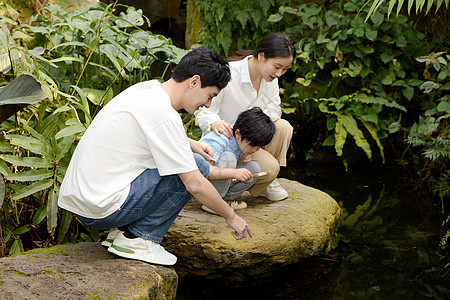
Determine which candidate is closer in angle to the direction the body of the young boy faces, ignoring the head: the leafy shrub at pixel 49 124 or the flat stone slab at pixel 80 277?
the flat stone slab

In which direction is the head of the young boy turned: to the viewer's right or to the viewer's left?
to the viewer's right

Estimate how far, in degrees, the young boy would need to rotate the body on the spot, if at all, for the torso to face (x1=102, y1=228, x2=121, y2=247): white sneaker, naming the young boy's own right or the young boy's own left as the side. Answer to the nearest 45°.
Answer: approximately 90° to the young boy's own right

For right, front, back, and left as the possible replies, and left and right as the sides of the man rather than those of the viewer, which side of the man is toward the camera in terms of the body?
right

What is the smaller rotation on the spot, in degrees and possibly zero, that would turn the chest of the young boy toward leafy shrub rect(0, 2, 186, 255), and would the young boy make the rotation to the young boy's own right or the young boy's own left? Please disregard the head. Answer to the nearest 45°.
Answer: approximately 135° to the young boy's own right

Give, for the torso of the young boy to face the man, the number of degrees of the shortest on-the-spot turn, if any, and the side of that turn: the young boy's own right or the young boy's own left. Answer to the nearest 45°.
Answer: approximately 90° to the young boy's own right

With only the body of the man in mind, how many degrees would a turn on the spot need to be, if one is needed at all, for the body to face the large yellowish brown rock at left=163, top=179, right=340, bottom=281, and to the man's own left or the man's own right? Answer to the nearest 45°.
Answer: approximately 45° to the man's own left

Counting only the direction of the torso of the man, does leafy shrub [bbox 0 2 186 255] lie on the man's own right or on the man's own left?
on the man's own left

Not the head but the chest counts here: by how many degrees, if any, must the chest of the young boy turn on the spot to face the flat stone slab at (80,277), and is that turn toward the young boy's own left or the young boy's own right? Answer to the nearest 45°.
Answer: approximately 90° to the young boy's own right

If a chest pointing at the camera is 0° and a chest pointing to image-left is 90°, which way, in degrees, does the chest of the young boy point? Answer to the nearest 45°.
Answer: approximately 315°

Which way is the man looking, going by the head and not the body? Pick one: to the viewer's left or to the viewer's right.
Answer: to the viewer's right

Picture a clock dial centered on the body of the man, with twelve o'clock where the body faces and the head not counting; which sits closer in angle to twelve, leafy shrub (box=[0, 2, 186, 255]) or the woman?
the woman
